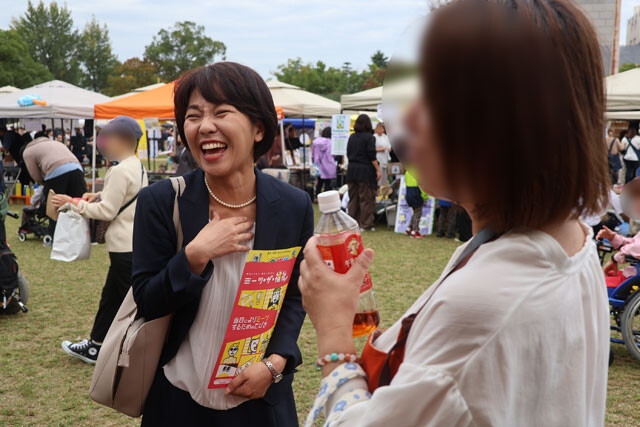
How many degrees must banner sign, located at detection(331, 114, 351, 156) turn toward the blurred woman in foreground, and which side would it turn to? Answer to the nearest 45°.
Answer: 0° — it already faces them

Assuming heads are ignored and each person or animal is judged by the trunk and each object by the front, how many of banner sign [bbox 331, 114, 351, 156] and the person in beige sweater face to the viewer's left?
1

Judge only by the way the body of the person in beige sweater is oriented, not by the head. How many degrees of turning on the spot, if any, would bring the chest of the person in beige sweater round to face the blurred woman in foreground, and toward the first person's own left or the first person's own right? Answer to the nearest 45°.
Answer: approximately 90° to the first person's own left

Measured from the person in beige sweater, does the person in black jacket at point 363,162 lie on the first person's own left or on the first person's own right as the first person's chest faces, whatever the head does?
on the first person's own right

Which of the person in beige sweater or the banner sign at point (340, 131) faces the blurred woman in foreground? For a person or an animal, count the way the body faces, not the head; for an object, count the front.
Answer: the banner sign

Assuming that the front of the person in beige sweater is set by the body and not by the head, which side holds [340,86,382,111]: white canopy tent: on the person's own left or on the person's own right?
on the person's own right

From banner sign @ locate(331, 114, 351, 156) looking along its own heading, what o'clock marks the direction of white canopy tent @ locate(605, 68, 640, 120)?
The white canopy tent is roughly at 10 o'clock from the banner sign.

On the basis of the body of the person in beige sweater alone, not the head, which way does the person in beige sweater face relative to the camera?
to the viewer's left

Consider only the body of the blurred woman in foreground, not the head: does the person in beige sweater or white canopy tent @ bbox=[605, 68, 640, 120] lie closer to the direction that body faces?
the person in beige sweater

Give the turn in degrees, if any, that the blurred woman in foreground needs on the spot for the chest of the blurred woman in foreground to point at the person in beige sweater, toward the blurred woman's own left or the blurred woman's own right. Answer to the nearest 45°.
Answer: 0° — they already face them

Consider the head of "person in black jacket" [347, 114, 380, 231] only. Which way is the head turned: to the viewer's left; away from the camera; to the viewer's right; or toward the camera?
away from the camera

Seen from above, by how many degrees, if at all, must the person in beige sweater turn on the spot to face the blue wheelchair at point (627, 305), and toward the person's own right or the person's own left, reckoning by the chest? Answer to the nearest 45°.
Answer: approximately 180°
